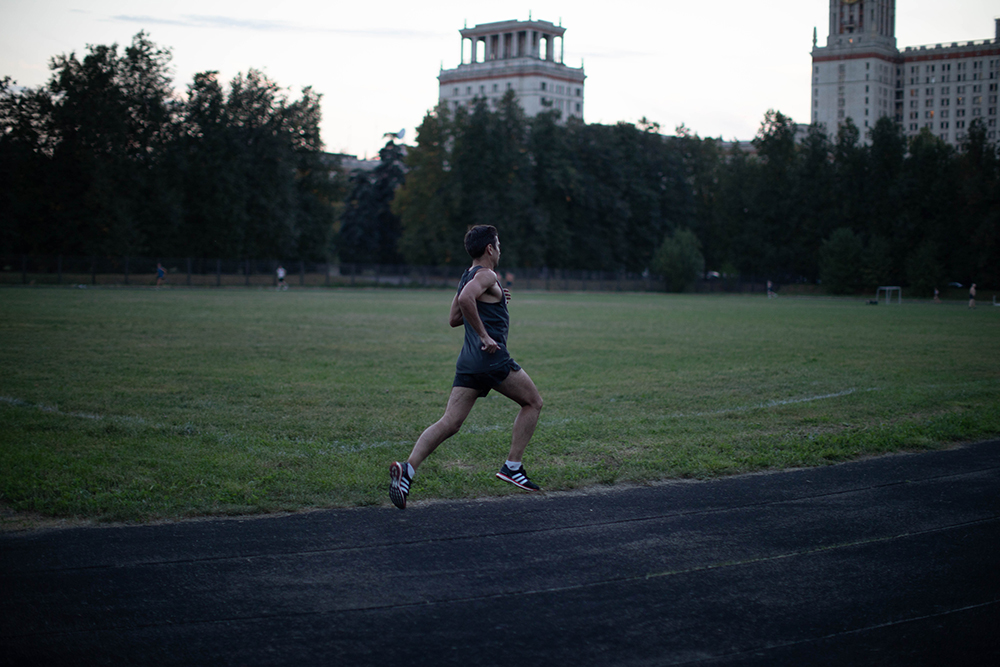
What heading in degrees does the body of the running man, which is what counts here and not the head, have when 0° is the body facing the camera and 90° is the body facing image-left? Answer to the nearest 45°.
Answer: approximately 270°
